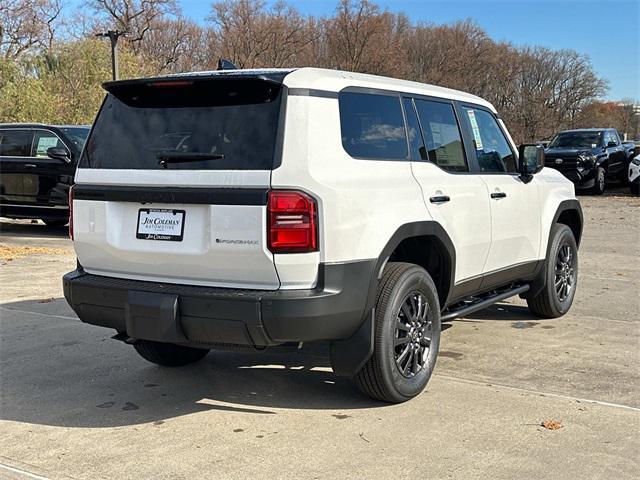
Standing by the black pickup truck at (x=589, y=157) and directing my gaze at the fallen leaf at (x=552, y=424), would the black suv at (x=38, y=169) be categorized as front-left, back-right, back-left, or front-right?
front-right

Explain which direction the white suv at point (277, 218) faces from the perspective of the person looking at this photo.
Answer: facing away from the viewer and to the right of the viewer

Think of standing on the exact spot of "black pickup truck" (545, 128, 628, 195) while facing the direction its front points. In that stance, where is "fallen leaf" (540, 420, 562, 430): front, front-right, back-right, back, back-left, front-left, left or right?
front-left

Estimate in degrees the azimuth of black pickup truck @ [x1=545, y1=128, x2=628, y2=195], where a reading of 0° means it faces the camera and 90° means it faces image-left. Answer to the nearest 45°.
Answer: approximately 45°

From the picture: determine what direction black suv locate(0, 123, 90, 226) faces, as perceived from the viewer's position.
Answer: facing the viewer and to the right of the viewer

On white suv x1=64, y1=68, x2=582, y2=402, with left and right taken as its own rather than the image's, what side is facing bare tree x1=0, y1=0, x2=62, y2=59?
left

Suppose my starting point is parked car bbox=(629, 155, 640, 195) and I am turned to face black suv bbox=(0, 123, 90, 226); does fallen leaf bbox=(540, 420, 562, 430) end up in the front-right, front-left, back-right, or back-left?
front-left

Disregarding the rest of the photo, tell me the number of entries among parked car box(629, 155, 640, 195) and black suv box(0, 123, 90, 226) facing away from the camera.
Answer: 0

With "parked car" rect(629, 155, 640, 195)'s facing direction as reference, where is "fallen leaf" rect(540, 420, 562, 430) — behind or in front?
in front

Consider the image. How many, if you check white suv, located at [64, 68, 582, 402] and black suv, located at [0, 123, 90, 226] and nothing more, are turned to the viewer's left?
0

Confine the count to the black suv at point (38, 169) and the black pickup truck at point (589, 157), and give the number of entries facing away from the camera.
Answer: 0

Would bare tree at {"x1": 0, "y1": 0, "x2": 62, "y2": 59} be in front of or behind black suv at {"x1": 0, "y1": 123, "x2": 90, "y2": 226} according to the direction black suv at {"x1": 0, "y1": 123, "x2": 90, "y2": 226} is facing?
behind

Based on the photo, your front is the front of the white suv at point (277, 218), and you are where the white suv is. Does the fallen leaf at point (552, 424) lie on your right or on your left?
on your right

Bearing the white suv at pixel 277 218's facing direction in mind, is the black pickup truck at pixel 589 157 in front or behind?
in front

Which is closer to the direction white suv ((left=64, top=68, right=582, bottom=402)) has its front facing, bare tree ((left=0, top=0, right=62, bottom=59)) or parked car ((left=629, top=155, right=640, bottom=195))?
the parked car

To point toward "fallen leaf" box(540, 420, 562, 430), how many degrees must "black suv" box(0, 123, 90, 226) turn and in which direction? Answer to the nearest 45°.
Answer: approximately 45° to its right
